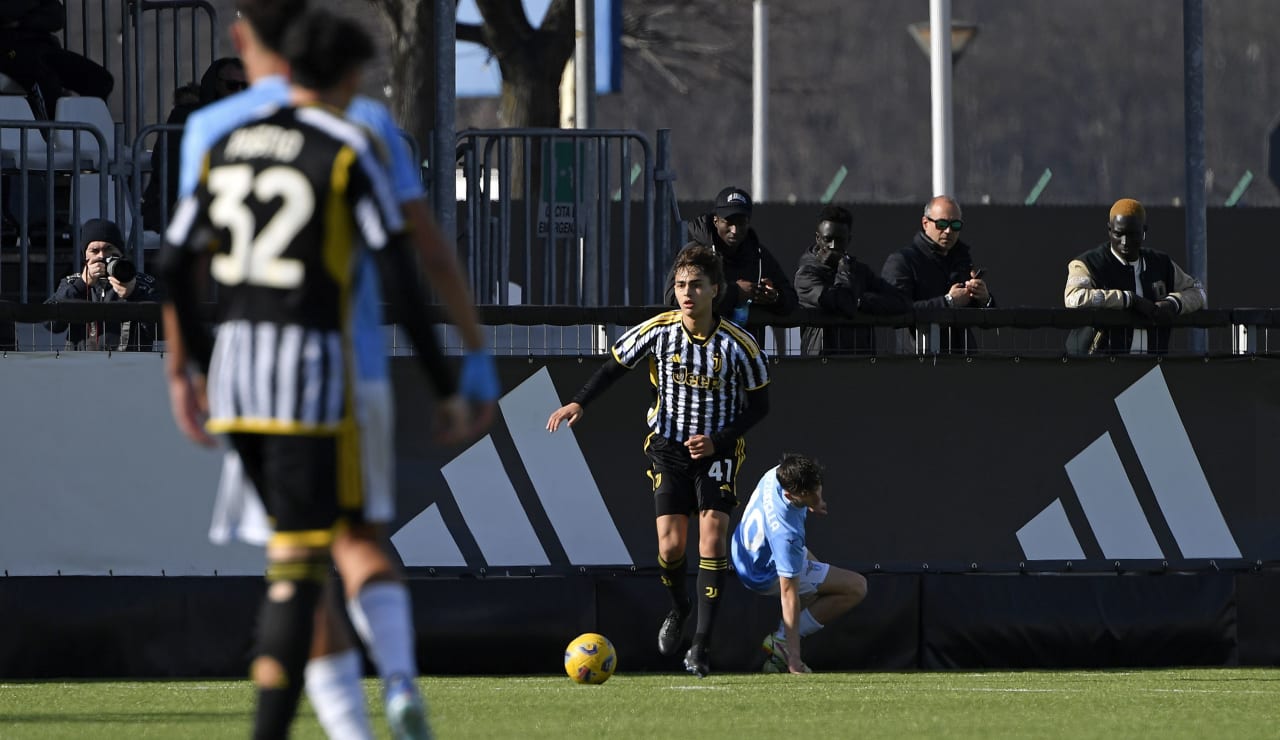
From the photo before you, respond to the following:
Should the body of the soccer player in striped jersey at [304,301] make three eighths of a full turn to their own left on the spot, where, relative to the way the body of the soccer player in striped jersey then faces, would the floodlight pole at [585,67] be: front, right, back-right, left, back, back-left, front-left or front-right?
right

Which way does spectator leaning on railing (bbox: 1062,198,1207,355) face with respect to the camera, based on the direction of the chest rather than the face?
toward the camera

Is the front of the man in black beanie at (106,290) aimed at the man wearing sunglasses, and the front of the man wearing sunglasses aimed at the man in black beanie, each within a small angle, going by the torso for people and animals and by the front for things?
no

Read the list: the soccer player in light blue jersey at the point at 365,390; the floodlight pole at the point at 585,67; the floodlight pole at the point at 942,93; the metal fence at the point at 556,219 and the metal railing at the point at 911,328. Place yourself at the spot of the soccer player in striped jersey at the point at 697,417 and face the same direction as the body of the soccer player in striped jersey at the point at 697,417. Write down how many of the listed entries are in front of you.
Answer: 1

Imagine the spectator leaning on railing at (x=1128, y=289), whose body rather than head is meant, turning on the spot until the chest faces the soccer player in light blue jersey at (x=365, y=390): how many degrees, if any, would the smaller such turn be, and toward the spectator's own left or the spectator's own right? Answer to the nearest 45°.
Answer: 0° — they already face them

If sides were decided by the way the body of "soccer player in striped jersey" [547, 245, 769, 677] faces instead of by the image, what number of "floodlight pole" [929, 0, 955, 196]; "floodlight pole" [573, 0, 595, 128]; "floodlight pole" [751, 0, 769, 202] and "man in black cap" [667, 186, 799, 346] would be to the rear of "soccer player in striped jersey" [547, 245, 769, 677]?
4

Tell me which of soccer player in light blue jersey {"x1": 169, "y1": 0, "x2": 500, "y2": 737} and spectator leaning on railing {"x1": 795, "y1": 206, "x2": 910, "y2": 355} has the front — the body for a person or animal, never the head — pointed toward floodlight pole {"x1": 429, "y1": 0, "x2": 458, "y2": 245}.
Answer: the soccer player in light blue jersey

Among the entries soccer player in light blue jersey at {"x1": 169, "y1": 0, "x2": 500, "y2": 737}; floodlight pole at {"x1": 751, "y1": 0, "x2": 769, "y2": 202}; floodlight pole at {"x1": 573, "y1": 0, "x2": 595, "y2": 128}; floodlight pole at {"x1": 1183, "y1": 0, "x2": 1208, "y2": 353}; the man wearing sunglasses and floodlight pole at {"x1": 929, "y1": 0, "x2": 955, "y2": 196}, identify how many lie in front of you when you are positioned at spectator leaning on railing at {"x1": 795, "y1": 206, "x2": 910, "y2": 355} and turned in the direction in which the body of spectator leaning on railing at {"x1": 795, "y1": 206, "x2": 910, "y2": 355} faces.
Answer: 1

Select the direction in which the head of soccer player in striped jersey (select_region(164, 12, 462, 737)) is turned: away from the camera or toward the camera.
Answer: away from the camera

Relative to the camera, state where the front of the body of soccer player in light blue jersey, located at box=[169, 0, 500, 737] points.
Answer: away from the camera

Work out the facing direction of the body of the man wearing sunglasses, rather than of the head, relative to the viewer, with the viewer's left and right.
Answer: facing the viewer and to the right of the viewer

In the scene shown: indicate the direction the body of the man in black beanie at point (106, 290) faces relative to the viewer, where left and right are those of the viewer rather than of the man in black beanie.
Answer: facing the viewer

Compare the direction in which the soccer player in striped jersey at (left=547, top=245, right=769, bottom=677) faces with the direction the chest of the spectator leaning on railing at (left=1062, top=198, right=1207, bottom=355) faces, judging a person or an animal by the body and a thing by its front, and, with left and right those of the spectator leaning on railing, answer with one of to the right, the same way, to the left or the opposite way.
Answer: the same way

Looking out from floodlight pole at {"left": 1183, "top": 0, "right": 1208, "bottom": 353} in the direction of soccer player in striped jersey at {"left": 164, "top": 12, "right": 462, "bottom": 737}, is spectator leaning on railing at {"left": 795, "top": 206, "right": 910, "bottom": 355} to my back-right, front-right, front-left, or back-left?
front-right

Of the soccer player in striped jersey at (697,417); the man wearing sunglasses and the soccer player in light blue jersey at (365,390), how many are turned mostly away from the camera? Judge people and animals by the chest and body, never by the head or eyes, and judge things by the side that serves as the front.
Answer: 1

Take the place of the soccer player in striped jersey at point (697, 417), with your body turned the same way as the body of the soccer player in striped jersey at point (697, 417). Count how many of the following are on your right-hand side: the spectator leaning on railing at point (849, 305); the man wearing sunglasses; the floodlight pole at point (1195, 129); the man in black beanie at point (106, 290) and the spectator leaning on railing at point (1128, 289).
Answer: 1

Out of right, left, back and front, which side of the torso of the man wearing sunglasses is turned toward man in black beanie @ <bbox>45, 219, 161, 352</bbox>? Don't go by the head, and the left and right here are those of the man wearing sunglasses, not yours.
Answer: right

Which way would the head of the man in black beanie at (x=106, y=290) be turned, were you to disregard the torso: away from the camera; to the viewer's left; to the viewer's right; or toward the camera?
toward the camera

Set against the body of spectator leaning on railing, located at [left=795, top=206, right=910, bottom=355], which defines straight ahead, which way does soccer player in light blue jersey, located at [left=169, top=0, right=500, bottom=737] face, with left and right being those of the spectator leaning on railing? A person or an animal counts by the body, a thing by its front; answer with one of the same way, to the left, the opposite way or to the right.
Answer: the opposite way

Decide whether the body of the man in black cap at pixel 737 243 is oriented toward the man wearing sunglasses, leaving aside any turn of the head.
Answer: no

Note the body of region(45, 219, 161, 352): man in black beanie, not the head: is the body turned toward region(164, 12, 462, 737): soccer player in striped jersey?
yes

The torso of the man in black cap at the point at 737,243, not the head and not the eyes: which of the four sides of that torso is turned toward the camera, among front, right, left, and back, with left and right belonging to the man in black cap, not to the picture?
front
